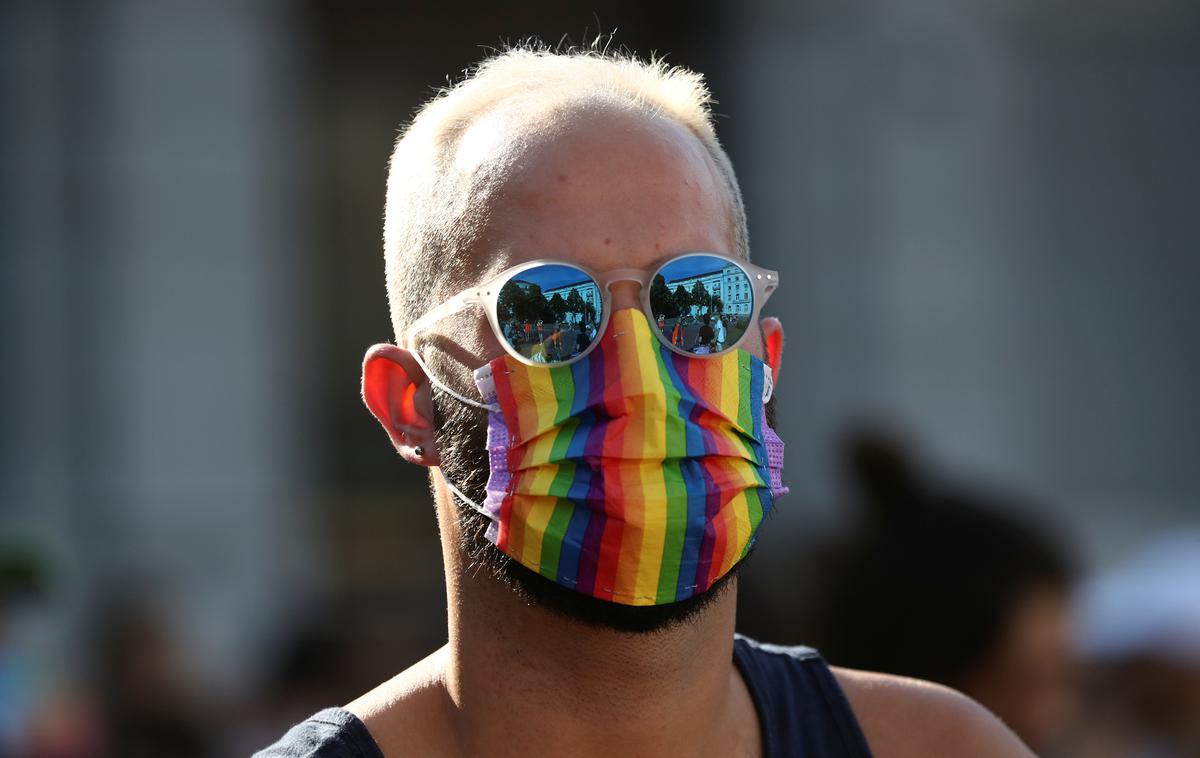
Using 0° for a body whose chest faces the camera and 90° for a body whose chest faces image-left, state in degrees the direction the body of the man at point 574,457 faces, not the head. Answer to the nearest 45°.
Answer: approximately 0°

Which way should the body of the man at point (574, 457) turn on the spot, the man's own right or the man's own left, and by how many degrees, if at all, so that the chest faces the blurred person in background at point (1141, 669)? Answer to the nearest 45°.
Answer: approximately 135° to the man's own left

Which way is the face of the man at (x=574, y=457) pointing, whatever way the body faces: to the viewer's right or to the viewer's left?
to the viewer's right

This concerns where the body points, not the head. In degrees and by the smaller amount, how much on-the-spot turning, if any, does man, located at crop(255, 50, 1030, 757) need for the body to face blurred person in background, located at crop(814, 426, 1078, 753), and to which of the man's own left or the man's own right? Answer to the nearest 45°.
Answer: approximately 135° to the man's own left
